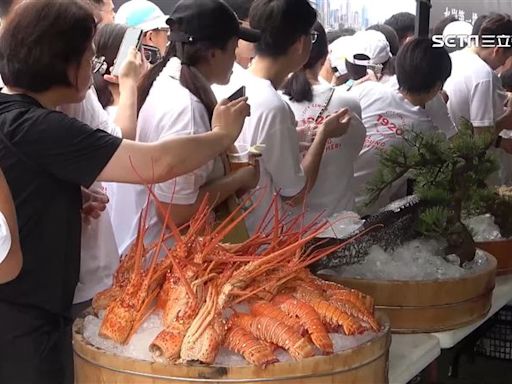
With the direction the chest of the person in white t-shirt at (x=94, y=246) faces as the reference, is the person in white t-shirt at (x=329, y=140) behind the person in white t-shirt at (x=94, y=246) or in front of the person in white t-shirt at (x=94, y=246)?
in front

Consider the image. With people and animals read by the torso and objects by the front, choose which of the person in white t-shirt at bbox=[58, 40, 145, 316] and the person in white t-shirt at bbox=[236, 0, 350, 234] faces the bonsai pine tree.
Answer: the person in white t-shirt at bbox=[58, 40, 145, 316]

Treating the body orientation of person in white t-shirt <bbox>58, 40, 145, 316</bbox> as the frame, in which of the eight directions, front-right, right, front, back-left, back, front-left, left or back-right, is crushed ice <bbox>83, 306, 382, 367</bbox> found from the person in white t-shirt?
right

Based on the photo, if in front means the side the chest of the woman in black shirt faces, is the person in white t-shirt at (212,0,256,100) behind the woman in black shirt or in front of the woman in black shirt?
in front

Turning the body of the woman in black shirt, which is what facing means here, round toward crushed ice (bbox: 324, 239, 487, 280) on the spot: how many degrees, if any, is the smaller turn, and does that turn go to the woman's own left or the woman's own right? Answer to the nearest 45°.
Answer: approximately 45° to the woman's own right

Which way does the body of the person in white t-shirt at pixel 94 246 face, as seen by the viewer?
to the viewer's right

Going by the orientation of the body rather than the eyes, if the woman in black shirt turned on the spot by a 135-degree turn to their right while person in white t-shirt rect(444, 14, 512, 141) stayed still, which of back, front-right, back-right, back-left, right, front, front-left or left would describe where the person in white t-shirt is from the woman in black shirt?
back-left
